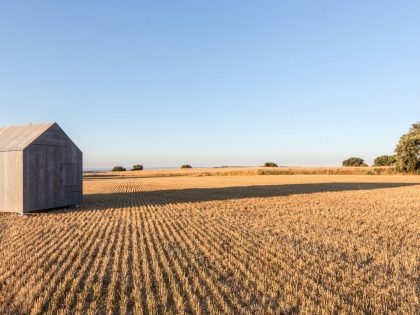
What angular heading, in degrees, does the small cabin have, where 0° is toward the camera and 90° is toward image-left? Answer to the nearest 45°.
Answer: approximately 315°
